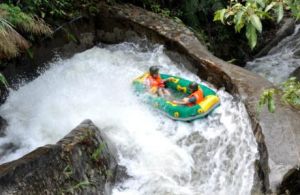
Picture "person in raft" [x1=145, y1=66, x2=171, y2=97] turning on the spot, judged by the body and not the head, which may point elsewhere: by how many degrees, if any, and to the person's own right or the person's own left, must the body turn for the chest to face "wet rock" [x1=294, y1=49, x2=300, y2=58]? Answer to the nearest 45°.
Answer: approximately 90° to the person's own left

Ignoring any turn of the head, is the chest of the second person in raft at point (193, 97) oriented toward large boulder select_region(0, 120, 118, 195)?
no

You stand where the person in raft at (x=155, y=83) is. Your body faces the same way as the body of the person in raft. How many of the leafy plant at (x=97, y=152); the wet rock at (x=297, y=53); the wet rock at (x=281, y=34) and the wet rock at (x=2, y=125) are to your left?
2

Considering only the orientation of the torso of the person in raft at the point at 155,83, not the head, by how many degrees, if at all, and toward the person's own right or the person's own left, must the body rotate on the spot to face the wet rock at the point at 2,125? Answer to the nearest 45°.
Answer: approximately 90° to the person's own right

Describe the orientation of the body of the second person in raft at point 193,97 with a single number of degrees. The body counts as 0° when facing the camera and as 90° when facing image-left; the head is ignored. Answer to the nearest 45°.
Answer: approximately 90°

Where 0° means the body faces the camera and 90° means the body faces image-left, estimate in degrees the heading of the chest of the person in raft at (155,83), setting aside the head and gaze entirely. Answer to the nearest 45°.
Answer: approximately 315°

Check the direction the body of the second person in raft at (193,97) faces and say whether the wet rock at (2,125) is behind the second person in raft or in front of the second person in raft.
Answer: in front

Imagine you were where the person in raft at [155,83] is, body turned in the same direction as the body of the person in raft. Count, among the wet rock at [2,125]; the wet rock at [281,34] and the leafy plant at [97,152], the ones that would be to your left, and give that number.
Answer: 1
